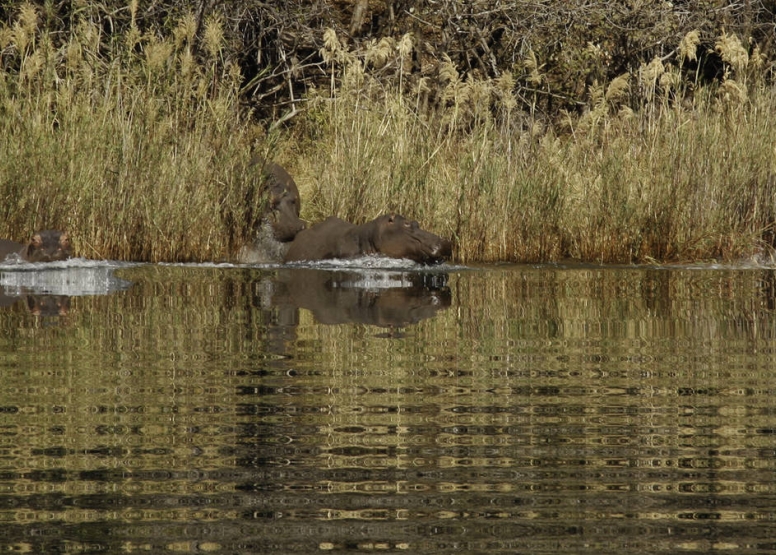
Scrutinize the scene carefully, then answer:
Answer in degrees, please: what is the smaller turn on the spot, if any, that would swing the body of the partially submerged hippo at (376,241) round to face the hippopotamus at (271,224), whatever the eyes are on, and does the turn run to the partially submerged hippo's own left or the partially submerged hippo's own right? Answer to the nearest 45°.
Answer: approximately 135° to the partially submerged hippo's own left

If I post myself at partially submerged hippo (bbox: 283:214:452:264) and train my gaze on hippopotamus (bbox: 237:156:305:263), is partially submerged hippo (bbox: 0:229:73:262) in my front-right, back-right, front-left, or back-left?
front-left

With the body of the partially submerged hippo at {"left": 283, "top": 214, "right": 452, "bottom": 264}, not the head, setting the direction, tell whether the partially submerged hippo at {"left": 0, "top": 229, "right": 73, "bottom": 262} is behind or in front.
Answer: behind

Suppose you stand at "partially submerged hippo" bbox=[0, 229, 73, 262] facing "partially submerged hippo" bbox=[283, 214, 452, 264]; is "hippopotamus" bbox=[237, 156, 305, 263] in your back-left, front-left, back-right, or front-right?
front-left

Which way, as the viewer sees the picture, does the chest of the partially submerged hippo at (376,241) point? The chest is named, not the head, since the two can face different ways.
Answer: to the viewer's right
